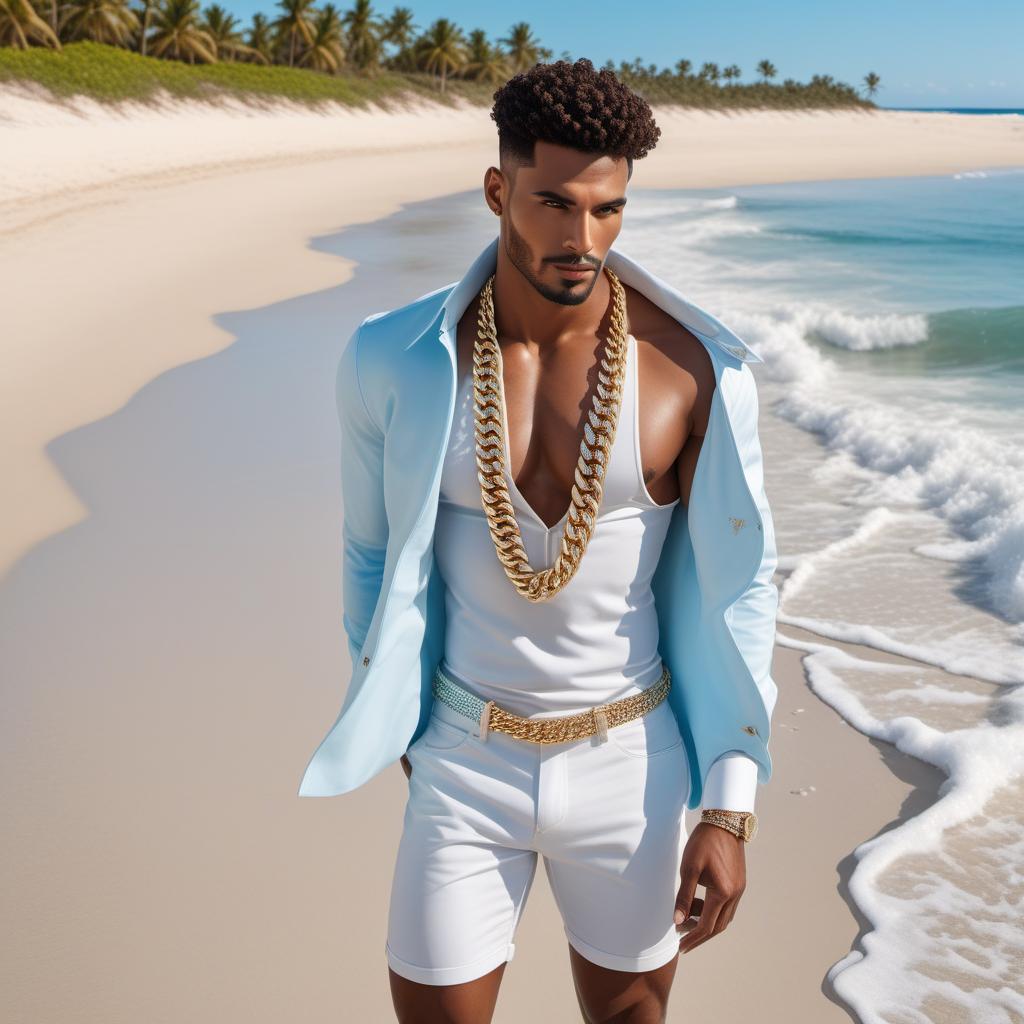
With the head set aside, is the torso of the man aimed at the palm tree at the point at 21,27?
no

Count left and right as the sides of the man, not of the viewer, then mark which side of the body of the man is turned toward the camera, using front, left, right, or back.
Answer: front

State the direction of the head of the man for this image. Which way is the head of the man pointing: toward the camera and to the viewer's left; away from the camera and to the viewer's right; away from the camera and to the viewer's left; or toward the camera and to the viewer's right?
toward the camera and to the viewer's right
